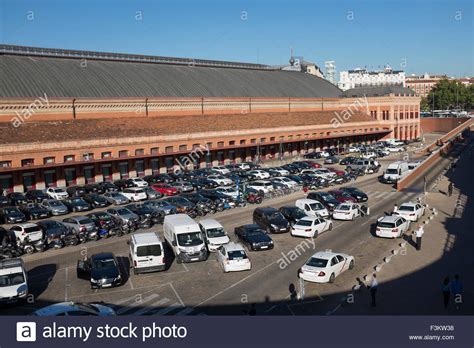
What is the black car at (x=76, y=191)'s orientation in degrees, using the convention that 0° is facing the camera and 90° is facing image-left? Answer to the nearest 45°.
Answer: approximately 315°

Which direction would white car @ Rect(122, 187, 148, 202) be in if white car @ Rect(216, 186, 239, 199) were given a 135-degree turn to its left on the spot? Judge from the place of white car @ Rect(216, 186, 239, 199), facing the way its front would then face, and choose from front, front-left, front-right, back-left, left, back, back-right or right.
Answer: left

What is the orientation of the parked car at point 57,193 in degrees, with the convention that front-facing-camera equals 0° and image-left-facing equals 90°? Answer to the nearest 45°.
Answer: approximately 315°

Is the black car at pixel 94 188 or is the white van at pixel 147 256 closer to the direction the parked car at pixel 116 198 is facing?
the white van

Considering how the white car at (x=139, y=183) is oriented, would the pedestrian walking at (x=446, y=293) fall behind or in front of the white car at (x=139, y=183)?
in front

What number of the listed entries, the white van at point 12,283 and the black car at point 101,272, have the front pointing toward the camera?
2

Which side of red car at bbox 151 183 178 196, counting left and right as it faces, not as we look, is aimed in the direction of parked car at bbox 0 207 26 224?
right
